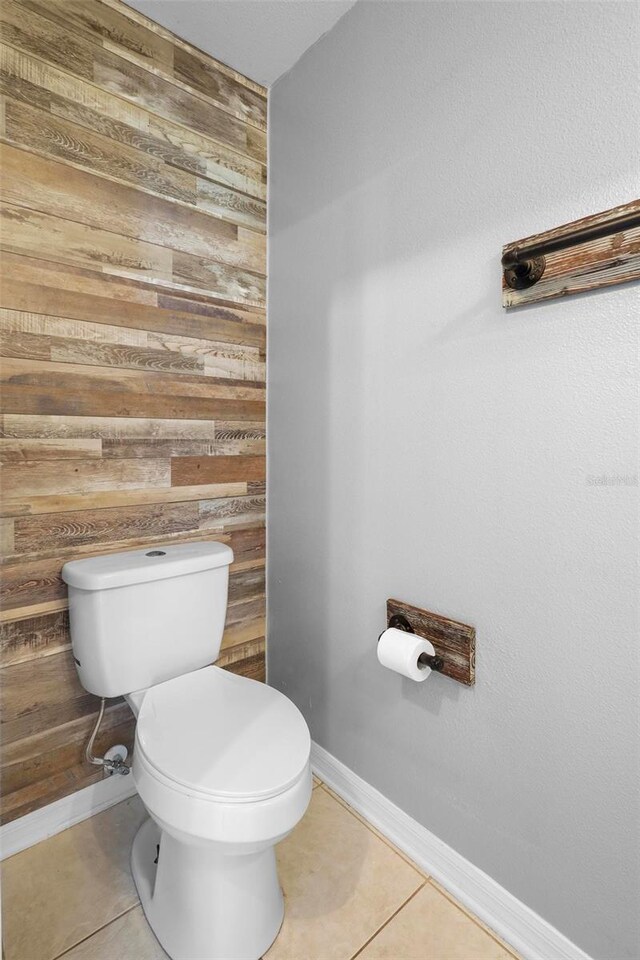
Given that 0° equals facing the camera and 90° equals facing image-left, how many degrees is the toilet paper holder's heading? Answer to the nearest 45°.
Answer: approximately 45°

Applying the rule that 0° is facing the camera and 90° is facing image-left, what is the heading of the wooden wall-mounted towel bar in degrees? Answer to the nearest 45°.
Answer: approximately 45°

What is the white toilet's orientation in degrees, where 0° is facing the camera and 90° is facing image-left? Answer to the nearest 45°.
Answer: approximately 315°

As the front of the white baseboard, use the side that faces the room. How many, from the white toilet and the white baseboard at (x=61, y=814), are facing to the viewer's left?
0

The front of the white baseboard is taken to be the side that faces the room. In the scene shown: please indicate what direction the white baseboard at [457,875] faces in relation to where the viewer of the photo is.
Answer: facing the viewer and to the left of the viewer

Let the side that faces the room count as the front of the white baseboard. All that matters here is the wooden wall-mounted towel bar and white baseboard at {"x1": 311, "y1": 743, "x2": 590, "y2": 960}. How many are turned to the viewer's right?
0

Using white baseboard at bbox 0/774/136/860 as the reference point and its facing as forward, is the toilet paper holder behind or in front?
in front

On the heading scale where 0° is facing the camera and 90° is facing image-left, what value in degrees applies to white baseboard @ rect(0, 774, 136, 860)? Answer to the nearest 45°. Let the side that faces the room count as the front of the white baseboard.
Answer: approximately 315°

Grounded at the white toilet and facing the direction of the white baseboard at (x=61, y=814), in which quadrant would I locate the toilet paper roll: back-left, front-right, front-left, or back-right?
back-right

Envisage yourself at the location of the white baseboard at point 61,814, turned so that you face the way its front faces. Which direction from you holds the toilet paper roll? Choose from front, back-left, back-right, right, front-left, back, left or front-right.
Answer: front

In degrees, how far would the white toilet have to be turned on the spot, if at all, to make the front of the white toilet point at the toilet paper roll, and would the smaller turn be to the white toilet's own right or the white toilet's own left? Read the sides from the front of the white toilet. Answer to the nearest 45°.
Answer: approximately 45° to the white toilet's own left
